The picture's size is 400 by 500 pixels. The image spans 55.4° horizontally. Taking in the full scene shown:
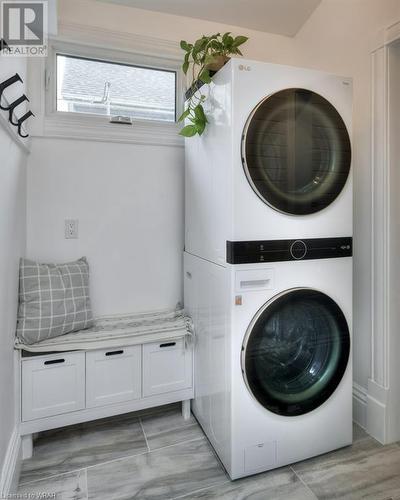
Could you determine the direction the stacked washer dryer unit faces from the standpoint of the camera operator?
facing the viewer and to the right of the viewer

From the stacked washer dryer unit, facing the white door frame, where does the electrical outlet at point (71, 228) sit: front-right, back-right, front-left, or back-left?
back-left

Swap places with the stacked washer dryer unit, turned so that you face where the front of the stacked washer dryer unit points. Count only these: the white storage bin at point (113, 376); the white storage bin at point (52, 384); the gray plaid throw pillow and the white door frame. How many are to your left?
1

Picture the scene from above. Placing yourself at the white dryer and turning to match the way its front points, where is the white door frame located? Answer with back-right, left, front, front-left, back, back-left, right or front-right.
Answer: left

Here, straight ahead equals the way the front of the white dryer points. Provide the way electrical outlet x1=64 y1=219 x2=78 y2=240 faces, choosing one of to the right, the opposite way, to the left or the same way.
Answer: the same way

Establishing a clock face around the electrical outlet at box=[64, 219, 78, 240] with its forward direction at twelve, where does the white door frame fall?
The white door frame is roughly at 10 o'clock from the electrical outlet.

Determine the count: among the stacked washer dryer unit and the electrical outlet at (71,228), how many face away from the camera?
0

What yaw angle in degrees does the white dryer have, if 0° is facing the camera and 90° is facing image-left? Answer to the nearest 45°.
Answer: approximately 315°

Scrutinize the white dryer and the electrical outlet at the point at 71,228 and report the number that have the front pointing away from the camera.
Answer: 0

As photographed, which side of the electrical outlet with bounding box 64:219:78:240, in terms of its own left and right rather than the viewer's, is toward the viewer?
front

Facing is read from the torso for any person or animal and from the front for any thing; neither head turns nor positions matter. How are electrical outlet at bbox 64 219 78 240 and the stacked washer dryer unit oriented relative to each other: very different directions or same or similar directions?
same or similar directions
